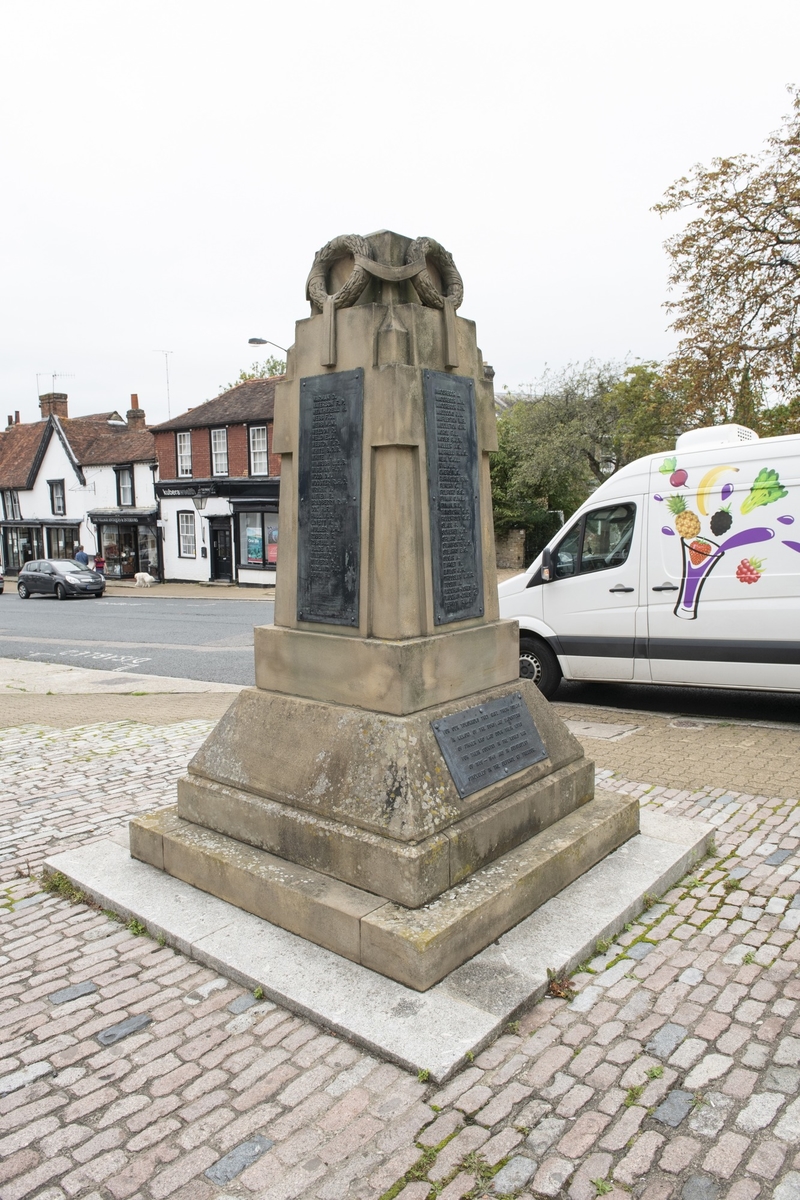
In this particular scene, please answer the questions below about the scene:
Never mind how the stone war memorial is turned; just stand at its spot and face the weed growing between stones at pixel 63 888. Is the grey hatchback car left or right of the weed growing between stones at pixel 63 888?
right

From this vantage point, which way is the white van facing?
to the viewer's left

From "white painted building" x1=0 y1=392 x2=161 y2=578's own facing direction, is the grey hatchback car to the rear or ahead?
ahead

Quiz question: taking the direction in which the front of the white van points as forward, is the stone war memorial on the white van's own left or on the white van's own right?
on the white van's own left

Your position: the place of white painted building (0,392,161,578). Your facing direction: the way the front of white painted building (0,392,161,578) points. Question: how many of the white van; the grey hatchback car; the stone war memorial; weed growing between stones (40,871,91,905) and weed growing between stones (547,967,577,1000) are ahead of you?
5

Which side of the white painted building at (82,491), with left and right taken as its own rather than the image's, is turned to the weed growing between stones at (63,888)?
front

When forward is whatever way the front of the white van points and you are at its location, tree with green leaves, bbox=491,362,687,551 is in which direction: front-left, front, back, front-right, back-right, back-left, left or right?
right

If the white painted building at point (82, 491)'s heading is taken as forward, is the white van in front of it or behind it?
in front

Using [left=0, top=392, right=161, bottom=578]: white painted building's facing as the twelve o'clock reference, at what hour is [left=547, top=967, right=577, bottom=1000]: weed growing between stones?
The weed growing between stones is roughly at 12 o'clock from the white painted building.

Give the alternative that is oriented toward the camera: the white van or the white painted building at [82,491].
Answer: the white painted building

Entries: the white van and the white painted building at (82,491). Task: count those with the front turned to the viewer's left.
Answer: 1

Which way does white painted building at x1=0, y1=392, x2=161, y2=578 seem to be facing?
toward the camera

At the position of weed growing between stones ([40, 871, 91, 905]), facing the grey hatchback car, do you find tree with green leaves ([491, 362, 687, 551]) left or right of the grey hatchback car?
right

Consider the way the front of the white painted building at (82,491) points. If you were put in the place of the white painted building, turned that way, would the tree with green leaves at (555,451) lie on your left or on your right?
on your left
